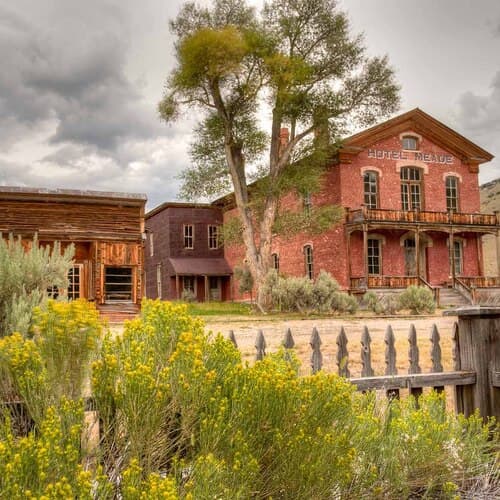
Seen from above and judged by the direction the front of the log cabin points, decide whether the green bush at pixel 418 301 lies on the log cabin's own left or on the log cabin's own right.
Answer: on the log cabin's own left

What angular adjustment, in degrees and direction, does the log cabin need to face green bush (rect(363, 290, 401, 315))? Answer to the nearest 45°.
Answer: approximately 90° to its left

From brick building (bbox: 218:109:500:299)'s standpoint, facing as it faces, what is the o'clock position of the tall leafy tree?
The tall leafy tree is roughly at 3 o'clock from the brick building.

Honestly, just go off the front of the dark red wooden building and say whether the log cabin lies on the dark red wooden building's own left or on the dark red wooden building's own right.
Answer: on the dark red wooden building's own right

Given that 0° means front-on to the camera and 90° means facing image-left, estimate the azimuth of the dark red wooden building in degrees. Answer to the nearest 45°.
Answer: approximately 315°
